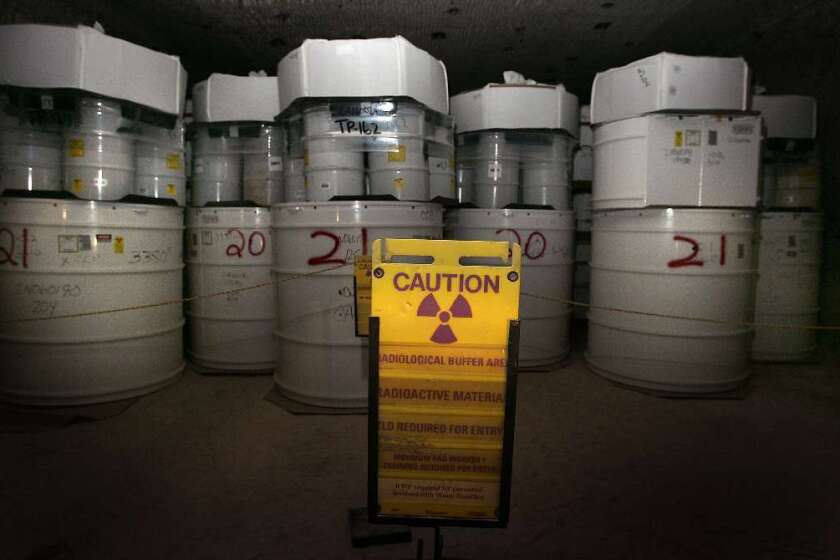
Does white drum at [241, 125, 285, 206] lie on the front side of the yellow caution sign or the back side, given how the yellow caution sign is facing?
on the back side

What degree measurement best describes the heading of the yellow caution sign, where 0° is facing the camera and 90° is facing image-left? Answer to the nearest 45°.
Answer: approximately 0°

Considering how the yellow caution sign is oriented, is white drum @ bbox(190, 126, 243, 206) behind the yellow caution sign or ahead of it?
behind

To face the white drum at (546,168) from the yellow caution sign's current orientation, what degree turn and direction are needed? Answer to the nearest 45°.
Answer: approximately 180°

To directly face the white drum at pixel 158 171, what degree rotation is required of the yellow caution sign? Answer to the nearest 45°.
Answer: approximately 135° to its right

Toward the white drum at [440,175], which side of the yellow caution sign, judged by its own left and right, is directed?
back

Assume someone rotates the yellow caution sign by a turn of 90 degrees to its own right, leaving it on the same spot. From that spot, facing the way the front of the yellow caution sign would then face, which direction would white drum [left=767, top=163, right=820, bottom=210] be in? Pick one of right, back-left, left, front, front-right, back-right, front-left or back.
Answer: back-right

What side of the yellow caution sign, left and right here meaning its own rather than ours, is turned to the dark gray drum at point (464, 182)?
back

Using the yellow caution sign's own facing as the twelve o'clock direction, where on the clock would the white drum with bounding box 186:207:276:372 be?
The white drum is roughly at 5 o'clock from the yellow caution sign.

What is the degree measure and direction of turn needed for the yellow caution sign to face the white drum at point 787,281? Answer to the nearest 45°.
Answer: approximately 135° to its left

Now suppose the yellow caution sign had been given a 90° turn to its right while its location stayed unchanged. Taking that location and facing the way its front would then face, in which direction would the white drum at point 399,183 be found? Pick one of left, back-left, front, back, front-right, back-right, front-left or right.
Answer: right

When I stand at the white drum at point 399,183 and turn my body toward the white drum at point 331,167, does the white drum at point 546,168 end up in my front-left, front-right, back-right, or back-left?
back-right
